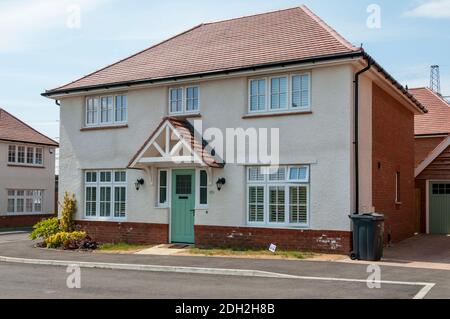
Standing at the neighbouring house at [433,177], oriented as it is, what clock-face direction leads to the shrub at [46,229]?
The shrub is roughly at 2 o'clock from the neighbouring house.

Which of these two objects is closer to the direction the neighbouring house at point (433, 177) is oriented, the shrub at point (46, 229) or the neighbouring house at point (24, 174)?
the shrub

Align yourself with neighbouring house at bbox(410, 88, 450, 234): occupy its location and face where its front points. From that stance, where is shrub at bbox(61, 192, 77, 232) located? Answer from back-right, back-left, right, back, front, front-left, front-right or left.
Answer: front-right

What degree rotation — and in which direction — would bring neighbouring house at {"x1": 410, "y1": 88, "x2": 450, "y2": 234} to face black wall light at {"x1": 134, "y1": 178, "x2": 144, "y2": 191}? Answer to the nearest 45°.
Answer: approximately 45° to its right

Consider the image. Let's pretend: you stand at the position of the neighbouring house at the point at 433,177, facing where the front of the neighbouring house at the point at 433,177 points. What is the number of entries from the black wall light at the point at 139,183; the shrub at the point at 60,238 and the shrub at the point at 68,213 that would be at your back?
0

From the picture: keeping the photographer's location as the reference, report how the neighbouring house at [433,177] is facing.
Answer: facing the viewer

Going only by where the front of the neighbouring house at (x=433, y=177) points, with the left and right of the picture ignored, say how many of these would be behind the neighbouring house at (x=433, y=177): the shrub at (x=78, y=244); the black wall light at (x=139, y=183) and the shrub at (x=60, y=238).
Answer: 0

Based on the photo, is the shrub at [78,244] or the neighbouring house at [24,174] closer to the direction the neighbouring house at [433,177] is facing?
the shrub

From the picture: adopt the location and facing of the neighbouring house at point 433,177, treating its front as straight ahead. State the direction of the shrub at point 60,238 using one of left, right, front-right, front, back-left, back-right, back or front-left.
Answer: front-right

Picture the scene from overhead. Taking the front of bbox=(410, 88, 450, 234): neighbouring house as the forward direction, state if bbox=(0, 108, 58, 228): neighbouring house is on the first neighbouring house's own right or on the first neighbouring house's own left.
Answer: on the first neighbouring house's own right

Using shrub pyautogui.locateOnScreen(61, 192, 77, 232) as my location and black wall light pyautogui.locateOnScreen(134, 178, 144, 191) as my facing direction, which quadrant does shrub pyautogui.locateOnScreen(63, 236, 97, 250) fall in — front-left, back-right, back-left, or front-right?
front-right

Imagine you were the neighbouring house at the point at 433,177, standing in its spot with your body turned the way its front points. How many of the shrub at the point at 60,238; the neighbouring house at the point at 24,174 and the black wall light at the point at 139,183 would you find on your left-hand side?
0
